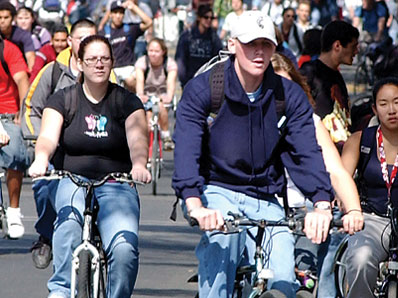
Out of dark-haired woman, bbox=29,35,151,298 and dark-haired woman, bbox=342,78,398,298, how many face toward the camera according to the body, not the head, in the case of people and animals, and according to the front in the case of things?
2

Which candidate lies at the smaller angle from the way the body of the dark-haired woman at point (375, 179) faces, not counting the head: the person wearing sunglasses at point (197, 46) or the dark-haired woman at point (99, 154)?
the dark-haired woman

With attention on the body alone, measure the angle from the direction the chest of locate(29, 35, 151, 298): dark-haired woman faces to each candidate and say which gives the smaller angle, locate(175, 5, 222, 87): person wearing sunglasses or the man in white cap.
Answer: the man in white cap

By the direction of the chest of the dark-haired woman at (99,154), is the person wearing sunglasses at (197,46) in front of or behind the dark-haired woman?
behind

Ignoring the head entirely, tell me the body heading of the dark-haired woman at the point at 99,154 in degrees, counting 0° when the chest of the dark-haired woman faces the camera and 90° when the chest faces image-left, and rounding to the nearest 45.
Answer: approximately 0°

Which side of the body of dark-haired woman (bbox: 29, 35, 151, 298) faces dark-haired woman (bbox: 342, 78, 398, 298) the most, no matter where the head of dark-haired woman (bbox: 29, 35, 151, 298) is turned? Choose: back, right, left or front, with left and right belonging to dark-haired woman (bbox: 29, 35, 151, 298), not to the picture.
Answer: left

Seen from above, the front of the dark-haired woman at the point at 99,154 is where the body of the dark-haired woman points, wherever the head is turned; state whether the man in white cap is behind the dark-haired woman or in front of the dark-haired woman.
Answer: in front

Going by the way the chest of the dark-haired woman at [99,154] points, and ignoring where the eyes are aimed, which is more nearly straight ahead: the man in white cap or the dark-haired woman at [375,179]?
the man in white cap
